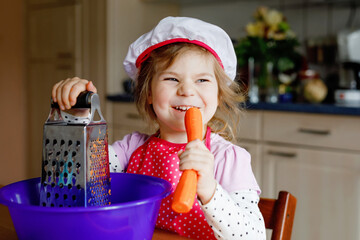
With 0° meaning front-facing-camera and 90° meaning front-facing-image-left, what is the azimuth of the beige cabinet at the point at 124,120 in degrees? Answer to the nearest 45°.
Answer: approximately 0°

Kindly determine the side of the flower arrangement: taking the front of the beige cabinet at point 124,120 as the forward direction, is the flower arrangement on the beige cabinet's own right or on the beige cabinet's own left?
on the beige cabinet's own left
